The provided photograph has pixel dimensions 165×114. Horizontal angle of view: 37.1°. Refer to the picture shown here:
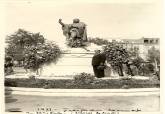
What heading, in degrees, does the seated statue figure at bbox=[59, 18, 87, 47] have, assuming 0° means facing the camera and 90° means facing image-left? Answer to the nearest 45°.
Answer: approximately 0°
